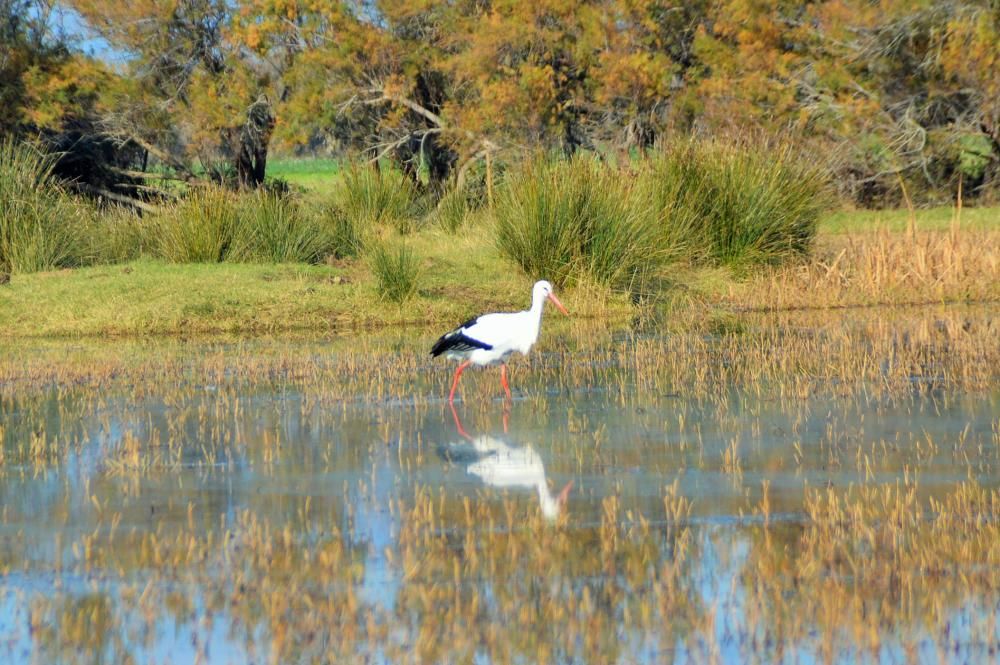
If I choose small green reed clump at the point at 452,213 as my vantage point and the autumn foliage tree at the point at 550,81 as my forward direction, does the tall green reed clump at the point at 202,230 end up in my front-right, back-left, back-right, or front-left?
back-left

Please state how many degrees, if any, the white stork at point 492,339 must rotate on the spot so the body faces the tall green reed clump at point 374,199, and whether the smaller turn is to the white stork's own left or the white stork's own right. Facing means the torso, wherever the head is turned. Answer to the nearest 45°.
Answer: approximately 90° to the white stork's own left

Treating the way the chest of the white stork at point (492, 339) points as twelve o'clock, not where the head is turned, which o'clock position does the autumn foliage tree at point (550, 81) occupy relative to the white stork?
The autumn foliage tree is roughly at 9 o'clock from the white stork.

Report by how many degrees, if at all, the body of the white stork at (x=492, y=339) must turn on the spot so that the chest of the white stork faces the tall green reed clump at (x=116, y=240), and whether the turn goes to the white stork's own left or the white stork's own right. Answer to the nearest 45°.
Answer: approximately 135° to the white stork's own left

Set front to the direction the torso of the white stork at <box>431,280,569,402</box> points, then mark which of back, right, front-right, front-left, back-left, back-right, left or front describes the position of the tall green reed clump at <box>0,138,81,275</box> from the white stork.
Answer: back-left

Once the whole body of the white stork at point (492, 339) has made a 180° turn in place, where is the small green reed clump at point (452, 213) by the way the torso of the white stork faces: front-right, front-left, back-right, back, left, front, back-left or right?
right

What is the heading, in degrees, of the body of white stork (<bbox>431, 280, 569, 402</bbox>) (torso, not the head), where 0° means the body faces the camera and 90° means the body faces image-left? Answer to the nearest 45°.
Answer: approximately 270°

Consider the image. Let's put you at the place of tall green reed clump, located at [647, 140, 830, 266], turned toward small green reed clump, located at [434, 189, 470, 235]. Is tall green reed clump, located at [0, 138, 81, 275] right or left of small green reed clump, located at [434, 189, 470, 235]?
left

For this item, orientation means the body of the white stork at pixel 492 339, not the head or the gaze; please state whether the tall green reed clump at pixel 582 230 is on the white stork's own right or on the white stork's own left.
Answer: on the white stork's own left
